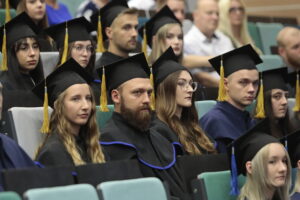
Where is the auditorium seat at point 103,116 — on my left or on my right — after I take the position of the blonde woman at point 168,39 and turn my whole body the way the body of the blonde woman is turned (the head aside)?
on my right

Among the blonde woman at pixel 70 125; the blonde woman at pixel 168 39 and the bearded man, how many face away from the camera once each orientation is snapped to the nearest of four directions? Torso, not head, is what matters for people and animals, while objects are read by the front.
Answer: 0

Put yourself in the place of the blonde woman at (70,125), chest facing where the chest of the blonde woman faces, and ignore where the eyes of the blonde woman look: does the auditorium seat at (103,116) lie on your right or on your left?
on your left

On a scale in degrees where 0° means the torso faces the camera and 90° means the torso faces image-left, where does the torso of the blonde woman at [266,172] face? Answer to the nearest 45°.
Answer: approximately 315°

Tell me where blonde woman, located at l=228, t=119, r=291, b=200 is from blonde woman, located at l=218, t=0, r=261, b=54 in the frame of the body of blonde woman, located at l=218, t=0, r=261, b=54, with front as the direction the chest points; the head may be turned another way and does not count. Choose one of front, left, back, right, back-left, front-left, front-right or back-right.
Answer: front-right

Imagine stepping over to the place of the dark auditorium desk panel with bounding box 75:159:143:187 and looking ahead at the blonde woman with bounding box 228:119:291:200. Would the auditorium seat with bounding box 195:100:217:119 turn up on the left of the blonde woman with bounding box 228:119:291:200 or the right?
left

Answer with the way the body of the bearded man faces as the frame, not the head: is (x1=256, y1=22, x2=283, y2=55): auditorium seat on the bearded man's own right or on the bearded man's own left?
on the bearded man's own left

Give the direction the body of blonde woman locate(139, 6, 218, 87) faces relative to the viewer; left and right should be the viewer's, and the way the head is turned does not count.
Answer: facing the viewer and to the right of the viewer
